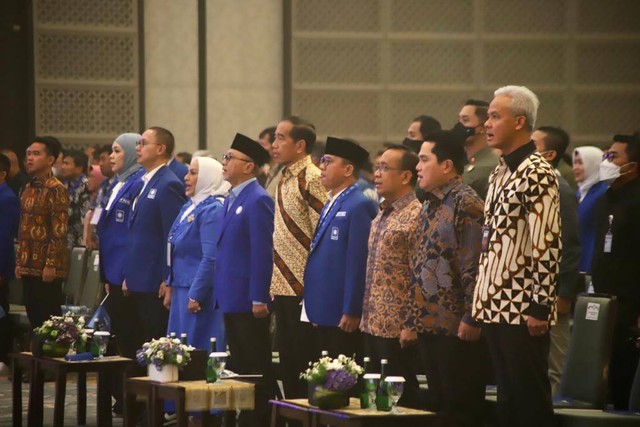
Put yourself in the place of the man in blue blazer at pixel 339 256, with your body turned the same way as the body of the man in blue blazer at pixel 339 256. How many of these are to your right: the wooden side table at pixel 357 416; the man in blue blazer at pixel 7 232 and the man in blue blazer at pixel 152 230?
2

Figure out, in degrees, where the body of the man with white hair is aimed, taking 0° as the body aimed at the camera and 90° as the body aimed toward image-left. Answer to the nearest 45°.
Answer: approximately 45°

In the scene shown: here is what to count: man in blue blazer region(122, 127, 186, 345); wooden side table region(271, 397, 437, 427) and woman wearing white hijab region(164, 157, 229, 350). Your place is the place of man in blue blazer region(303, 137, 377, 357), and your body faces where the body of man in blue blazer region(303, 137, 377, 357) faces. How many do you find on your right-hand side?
2

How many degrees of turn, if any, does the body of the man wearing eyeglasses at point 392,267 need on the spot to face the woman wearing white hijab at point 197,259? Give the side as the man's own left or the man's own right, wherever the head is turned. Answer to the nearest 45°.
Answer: approximately 90° to the man's own right

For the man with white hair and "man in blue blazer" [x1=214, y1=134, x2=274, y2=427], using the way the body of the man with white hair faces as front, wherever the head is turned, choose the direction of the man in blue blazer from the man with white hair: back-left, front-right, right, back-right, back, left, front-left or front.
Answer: right

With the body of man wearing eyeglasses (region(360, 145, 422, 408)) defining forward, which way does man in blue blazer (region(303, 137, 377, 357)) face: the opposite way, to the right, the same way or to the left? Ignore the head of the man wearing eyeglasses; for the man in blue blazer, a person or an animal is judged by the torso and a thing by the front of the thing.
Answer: the same way

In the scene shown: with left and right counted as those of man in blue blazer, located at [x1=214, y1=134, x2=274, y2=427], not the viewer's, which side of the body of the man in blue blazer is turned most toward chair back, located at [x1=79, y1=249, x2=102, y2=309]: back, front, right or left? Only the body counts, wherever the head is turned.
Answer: right

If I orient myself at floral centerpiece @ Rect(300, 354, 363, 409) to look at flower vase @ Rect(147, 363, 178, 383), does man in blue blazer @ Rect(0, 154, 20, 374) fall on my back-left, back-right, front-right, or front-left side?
front-right

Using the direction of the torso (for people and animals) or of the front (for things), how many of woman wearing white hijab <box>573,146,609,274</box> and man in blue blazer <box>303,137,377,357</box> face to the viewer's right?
0

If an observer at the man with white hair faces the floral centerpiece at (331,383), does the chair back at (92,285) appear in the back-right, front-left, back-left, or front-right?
front-right

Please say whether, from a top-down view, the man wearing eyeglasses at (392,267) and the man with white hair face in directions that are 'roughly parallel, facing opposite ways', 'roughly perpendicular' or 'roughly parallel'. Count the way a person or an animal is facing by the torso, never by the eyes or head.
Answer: roughly parallel

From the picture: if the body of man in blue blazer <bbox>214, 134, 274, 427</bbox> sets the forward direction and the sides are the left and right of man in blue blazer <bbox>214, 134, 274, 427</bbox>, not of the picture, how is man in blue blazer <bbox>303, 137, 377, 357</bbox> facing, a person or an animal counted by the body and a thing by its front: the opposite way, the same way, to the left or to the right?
the same way

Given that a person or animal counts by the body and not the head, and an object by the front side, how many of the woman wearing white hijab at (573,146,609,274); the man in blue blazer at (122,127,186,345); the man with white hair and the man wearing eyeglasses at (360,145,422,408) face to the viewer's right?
0

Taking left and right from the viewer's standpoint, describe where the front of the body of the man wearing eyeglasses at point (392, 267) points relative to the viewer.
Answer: facing the viewer and to the left of the viewer

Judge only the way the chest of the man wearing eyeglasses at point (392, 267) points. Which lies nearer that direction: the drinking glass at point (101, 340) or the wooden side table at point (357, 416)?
the wooden side table

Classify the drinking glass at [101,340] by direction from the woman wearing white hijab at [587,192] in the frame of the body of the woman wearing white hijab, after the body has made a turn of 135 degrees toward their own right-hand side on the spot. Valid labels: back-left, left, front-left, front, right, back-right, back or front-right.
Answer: back-left

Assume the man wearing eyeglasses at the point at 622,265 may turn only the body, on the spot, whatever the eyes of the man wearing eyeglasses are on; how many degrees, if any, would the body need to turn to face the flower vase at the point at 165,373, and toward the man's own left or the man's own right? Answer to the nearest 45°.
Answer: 0° — they already face it

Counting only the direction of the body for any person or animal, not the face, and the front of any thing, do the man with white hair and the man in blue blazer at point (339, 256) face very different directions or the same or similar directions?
same or similar directions

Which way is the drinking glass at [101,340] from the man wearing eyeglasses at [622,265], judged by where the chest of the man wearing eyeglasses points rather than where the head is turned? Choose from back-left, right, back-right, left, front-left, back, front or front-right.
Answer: front-right

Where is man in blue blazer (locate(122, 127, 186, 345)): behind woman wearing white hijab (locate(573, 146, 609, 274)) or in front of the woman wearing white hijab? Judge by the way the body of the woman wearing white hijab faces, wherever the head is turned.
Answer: in front
